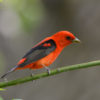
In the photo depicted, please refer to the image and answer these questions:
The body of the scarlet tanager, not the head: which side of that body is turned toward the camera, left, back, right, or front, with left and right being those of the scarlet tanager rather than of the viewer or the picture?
right

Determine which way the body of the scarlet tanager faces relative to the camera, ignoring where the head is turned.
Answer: to the viewer's right
